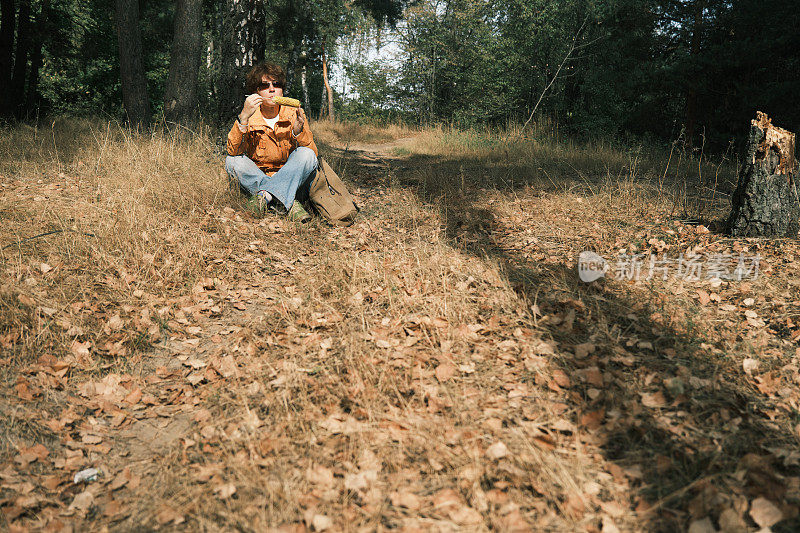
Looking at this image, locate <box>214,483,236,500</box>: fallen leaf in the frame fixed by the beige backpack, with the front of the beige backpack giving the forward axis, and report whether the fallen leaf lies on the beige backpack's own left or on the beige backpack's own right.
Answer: on the beige backpack's own right

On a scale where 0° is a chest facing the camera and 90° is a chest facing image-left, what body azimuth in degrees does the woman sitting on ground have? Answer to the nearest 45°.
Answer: approximately 0°

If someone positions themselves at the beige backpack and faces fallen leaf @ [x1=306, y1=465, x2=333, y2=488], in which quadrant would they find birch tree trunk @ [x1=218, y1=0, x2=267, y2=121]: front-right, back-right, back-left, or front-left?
back-right

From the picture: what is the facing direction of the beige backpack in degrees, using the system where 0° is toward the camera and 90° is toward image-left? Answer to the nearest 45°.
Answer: approximately 315°

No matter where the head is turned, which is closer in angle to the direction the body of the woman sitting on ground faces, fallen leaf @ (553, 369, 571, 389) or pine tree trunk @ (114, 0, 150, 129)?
the fallen leaf

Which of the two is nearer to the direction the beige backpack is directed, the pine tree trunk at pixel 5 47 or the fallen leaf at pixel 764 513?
the fallen leaf

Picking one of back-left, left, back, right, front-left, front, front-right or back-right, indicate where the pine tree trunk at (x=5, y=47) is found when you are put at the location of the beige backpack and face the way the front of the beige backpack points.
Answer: back

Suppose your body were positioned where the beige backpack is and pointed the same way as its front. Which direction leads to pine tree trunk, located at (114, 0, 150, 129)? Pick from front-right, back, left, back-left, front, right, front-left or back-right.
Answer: back

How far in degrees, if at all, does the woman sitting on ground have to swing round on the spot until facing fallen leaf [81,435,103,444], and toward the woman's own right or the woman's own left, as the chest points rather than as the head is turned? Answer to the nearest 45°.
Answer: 0° — they already face it

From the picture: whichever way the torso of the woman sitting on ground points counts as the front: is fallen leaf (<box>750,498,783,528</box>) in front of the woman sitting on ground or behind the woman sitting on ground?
in front
